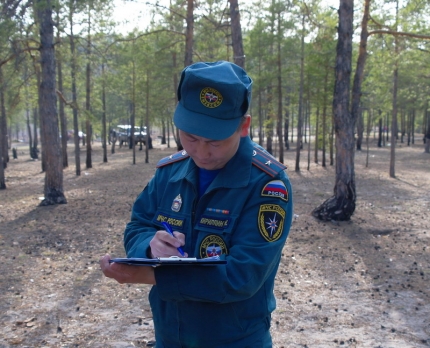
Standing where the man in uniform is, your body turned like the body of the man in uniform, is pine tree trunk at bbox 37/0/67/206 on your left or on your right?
on your right

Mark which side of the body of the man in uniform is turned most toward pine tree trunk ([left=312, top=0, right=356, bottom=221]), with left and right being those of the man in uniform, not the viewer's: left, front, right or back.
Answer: back

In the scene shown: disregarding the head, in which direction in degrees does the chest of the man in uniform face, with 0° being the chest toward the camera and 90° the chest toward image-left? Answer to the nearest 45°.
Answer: approximately 45°

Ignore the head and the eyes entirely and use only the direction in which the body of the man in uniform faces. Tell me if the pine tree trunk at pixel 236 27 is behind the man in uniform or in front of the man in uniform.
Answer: behind
